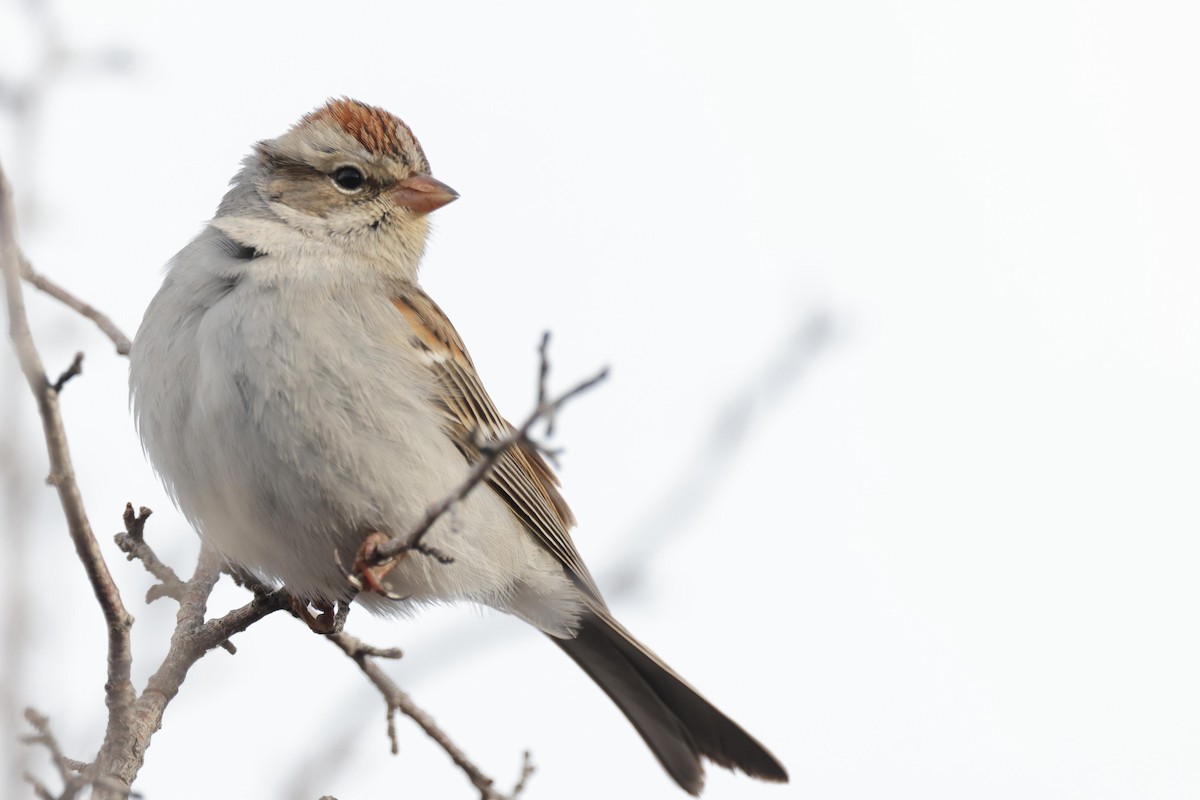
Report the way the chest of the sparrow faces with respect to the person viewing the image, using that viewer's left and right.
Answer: facing the viewer and to the left of the viewer
